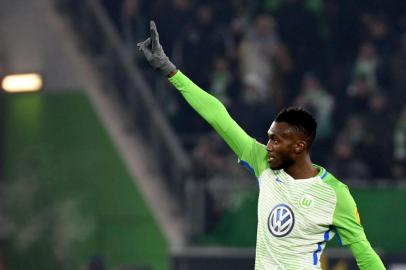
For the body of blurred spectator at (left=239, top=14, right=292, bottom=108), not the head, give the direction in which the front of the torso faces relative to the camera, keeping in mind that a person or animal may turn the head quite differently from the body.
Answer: toward the camera

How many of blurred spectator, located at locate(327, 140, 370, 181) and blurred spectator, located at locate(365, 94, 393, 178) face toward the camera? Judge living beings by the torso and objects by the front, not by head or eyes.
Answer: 2

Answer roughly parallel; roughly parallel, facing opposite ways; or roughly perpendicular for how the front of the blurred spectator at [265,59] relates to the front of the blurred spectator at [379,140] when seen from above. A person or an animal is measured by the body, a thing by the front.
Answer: roughly parallel

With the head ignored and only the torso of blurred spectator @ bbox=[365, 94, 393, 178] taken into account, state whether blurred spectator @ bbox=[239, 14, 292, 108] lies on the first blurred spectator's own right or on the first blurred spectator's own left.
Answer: on the first blurred spectator's own right

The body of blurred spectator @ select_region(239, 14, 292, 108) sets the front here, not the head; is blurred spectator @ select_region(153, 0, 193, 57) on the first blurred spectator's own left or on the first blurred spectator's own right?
on the first blurred spectator's own right

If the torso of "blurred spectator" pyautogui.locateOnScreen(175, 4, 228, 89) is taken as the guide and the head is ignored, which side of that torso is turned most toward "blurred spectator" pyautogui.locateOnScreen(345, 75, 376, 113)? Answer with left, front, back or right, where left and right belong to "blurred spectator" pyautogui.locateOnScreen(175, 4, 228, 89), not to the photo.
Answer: left

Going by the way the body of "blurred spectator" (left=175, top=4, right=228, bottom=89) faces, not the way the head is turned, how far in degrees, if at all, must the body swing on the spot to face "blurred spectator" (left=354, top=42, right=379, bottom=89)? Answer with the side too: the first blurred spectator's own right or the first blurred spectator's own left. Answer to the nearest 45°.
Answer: approximately 90° to the first blurred spectator's own left

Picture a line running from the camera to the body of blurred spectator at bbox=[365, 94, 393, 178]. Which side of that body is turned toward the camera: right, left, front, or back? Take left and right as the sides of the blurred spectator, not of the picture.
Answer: front

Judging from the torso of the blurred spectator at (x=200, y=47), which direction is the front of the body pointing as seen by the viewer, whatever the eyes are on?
toward the camera

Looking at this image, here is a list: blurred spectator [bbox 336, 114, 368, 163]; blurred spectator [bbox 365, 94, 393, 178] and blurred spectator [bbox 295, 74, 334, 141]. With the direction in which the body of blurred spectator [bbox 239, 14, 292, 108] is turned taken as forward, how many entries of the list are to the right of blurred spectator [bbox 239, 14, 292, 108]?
0

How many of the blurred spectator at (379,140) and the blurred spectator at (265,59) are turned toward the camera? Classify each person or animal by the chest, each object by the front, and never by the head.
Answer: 2

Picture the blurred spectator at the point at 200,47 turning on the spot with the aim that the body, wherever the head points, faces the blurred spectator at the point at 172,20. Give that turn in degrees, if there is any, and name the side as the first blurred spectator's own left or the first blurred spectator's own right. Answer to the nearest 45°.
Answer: approximately 90° to the first blurred spectator's own right

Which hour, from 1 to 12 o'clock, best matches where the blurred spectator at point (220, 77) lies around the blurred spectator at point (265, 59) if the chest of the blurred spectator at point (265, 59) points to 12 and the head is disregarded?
the blurred spectator at point (220, 77) is roughly at 3 o'clock from the blurred spectator at point (265, 59).
